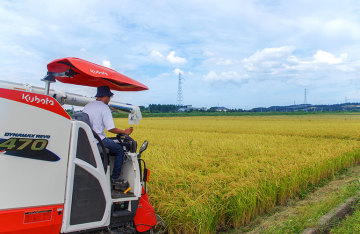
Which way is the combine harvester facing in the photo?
to the viewer's right
